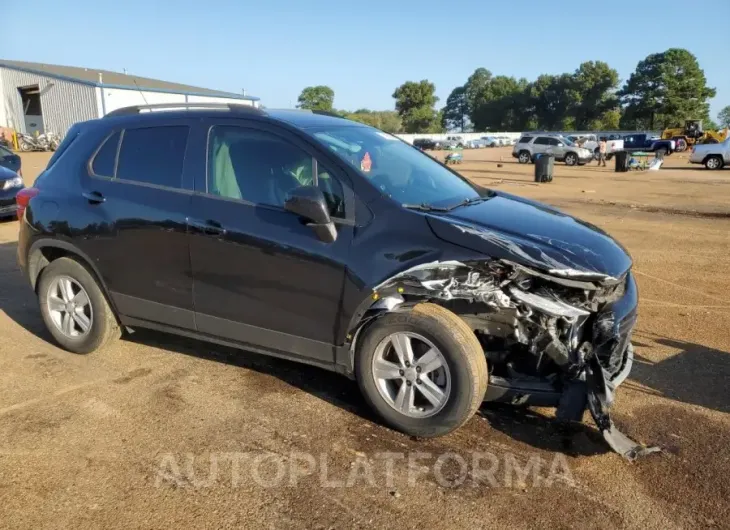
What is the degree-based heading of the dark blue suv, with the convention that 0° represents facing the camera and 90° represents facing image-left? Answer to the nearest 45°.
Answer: approximately 315°

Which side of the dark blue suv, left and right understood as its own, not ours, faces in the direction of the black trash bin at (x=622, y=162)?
left

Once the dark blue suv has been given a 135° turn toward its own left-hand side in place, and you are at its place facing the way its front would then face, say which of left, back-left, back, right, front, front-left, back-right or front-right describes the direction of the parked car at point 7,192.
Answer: front-left

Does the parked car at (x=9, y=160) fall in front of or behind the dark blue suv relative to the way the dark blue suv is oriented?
behind

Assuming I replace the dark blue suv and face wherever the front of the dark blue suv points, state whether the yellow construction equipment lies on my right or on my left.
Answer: on my left

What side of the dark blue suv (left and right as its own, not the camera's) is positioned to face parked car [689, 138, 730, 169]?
left

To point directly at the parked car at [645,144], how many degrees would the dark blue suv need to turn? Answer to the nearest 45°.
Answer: approximately 90° to its left

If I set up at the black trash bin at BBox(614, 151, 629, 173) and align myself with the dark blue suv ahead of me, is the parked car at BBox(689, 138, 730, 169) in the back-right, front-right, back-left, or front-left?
back-left
